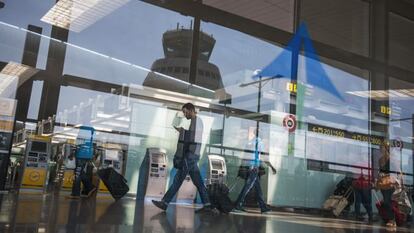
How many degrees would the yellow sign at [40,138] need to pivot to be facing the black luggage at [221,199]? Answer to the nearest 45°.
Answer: approximately 45° to its left

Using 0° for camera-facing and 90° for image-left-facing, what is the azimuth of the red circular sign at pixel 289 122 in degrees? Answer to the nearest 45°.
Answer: approximately 0°

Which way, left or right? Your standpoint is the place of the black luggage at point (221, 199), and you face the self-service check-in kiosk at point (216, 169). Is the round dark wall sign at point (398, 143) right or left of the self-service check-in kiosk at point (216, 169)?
right

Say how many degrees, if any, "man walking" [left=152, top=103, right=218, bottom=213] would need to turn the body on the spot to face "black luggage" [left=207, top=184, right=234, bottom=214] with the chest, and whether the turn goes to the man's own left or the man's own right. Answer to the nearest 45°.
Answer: approximately 135° to the man's own right

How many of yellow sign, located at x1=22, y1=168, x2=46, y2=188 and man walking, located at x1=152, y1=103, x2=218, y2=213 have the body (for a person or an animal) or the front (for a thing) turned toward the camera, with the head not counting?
1

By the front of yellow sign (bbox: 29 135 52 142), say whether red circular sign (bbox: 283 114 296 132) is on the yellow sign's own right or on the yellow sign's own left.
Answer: on the yellow sign's own left

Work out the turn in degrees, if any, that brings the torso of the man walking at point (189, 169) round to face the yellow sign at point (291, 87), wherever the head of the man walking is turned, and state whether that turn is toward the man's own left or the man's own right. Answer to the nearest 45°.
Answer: approximately 135° to the man's own right

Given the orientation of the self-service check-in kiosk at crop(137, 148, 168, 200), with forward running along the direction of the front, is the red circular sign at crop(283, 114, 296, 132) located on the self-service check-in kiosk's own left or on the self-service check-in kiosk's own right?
on the self-service check-in kiosk's own left

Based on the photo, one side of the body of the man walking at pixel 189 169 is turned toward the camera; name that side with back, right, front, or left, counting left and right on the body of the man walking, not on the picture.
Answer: left

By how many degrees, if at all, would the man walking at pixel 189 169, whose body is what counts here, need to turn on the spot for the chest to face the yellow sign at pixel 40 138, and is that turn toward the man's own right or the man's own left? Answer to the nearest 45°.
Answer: approximately 45° to the man's own right
